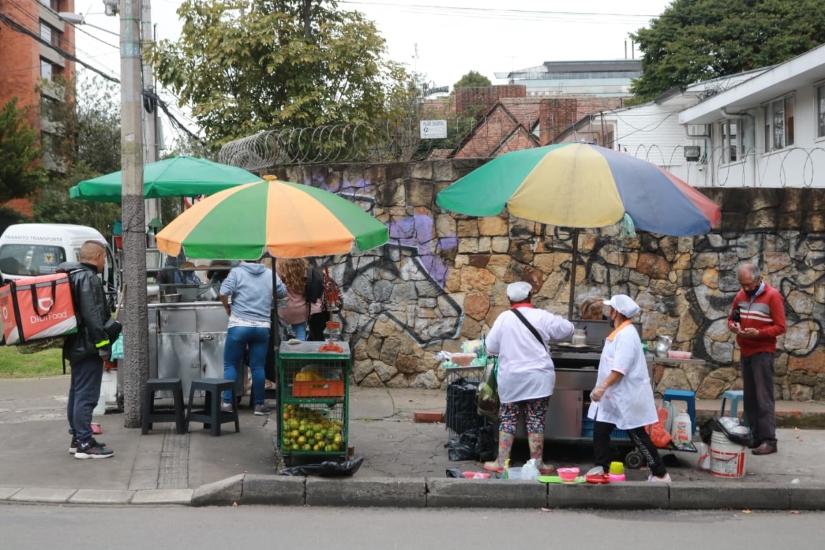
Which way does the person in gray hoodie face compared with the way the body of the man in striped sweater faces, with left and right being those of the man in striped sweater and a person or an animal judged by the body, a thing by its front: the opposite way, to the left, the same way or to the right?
to the right

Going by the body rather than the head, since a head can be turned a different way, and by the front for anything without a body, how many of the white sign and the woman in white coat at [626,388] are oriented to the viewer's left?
1

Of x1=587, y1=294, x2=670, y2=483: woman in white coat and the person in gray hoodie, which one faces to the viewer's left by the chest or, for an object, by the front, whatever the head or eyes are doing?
the woman in white coat

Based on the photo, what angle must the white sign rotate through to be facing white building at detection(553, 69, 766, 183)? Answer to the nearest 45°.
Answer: approximately 135° to its left

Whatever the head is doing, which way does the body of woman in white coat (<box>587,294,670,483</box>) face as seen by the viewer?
to the viewer's left

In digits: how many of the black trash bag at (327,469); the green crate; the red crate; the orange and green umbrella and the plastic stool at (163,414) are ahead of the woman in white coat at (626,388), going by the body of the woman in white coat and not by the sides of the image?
5

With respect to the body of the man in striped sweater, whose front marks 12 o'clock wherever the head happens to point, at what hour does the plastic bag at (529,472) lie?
The plastic bag is roughly at 12 o'clock from the man in striped sweater.

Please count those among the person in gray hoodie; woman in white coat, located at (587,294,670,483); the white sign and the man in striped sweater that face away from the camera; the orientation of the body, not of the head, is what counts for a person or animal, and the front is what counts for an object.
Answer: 1

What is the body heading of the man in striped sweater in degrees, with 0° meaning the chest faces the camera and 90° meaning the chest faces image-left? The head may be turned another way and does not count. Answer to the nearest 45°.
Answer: approximately 45°

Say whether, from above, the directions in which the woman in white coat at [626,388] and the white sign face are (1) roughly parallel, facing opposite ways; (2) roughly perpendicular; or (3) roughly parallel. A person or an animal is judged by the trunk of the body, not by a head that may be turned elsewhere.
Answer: roughly perpendicular

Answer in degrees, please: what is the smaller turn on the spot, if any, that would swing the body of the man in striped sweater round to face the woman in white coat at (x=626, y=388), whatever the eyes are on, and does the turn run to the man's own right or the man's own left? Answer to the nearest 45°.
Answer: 0° — they already face them

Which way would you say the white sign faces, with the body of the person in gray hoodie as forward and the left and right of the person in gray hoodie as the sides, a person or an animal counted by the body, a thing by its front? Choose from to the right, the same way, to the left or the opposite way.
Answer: the opposite way

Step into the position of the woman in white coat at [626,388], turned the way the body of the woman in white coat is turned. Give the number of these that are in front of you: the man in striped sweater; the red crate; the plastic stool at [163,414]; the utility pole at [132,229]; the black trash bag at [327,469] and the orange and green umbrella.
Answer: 5

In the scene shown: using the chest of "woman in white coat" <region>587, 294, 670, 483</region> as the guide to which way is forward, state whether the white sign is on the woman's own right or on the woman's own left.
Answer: on the woman's own right

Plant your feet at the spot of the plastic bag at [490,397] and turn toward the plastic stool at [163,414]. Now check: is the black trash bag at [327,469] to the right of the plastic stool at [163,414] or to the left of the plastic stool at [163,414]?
left

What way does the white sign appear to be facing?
toward the camera

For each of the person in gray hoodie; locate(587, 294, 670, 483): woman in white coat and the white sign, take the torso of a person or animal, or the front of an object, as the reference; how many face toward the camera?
1

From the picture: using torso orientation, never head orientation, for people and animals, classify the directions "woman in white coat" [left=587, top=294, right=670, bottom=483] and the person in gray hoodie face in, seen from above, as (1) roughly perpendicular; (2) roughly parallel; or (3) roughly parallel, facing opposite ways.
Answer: roughly perpendicular

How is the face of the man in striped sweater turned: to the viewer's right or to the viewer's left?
to the viewer's left

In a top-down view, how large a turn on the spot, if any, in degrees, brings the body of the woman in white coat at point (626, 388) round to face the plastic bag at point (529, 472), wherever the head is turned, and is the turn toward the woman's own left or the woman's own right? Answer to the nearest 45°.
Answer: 0° — they already face it

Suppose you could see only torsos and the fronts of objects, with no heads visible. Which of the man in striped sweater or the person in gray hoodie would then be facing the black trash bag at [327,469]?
the man in striped sweater
